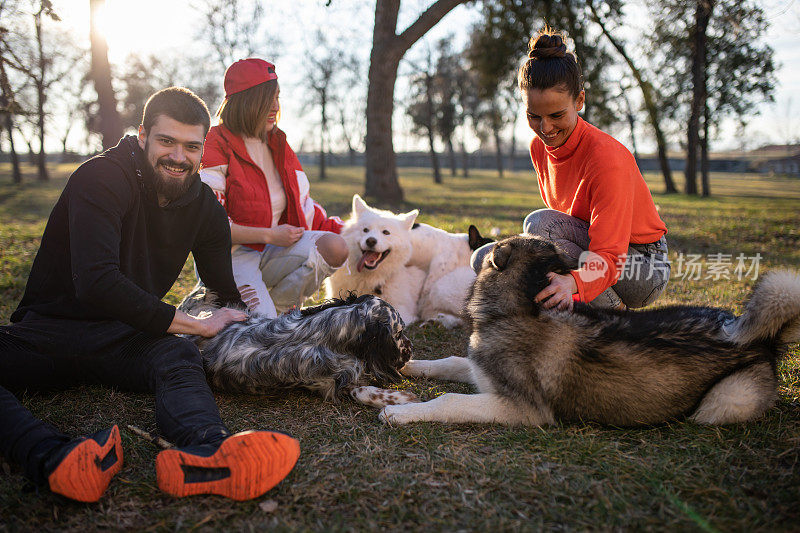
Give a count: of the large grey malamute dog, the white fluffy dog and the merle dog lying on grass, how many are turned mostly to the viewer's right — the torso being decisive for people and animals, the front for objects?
1

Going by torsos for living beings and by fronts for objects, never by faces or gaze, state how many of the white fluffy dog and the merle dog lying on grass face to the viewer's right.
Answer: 1

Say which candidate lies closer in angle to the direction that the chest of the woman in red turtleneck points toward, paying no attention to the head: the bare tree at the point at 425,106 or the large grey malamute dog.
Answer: the large grey malamute dog

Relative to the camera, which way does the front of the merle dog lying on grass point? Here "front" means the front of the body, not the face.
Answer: to the viewer's right

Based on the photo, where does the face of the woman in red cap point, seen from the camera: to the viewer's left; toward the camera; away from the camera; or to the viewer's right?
to the viewer's right

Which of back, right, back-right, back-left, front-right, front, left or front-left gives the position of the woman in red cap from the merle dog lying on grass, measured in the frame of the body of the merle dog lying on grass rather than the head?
left

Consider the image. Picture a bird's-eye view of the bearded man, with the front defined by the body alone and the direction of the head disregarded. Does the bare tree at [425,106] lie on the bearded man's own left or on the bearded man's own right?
on the bearded man's own left

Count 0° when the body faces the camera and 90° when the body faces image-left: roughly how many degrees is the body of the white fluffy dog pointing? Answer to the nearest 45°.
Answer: approximately 45°

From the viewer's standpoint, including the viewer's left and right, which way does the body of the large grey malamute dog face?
facing to the left of the viewer

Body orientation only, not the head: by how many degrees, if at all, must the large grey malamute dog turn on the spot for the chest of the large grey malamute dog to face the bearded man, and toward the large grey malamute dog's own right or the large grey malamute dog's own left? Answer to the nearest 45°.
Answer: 0° — it already faces them
